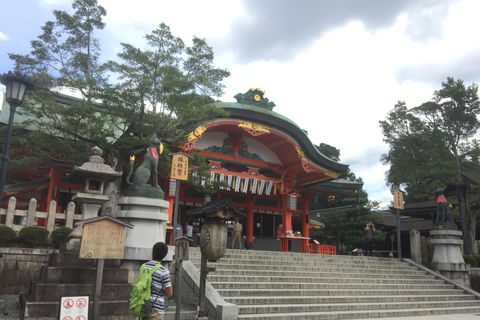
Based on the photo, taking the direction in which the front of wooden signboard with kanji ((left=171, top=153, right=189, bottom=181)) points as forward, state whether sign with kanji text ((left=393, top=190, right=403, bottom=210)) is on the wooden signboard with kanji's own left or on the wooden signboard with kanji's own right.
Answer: on the wooden signboard with kanji's own left

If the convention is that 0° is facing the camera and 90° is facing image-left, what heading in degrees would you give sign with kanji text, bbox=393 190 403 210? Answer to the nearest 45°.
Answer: approximately 0°

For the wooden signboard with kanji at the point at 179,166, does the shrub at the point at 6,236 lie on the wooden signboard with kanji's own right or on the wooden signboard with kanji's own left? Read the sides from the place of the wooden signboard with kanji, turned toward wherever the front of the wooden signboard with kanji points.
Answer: on the wooden signboard with kanji's own right

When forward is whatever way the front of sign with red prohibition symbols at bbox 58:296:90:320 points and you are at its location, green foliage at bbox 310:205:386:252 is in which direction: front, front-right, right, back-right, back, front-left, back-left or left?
back-left

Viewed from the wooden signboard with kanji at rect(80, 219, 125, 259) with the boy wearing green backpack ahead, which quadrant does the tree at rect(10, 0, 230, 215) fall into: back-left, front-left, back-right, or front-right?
back-left

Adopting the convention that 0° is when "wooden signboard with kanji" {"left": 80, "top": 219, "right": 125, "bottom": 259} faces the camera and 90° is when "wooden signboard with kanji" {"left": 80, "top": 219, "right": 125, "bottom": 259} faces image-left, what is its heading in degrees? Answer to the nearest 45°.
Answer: approximately 0°

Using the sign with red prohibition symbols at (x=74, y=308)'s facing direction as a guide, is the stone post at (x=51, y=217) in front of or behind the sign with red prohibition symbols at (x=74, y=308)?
behind
